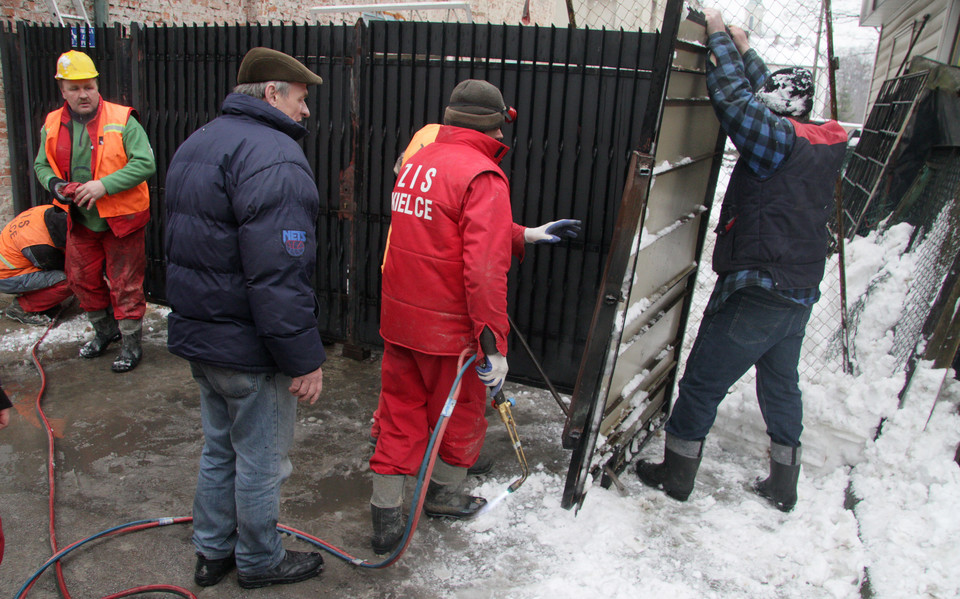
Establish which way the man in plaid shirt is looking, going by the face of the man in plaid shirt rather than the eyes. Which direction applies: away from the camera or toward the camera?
away from the camera

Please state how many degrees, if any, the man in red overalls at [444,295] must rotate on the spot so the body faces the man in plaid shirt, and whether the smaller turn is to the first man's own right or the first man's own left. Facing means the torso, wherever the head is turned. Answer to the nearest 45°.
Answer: approximately 45° to the first man's own right

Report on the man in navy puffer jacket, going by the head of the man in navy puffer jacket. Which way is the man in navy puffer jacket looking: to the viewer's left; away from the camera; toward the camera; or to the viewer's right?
to the viewer's right

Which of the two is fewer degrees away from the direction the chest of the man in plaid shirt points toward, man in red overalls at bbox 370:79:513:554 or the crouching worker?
the crouching worker

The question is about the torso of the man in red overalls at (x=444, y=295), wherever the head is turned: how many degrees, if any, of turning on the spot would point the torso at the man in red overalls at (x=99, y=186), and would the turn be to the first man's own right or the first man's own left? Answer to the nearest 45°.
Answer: approximately 90° to the first man's own left

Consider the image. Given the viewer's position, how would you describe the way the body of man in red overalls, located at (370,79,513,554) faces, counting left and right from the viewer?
facing away from the viewer and to the right of the viewer

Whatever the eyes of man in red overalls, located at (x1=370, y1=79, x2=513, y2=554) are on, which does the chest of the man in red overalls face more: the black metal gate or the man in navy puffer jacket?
the black metal gate
